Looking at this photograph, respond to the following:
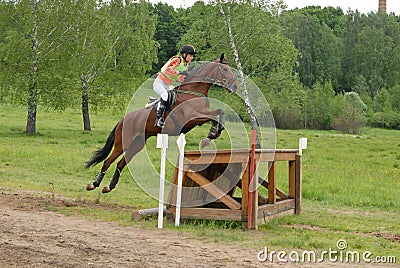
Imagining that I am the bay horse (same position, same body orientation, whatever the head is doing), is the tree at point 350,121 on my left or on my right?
on my left

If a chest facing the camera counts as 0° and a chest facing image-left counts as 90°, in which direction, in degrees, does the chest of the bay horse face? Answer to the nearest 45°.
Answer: approximately 270°

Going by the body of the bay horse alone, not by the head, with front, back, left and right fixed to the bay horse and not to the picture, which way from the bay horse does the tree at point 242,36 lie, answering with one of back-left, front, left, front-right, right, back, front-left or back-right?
left

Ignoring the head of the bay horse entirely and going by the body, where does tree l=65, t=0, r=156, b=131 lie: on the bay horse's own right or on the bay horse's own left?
on the bay horse's own left

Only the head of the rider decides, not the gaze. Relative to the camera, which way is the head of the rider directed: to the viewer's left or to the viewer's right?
to the viewer's right

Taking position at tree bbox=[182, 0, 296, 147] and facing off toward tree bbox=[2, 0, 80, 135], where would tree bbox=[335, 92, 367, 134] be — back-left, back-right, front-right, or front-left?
back-right

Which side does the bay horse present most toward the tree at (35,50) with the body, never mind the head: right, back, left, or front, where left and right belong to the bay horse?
left

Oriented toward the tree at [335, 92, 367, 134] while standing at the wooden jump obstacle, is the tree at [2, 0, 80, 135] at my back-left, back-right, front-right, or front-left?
front-left
